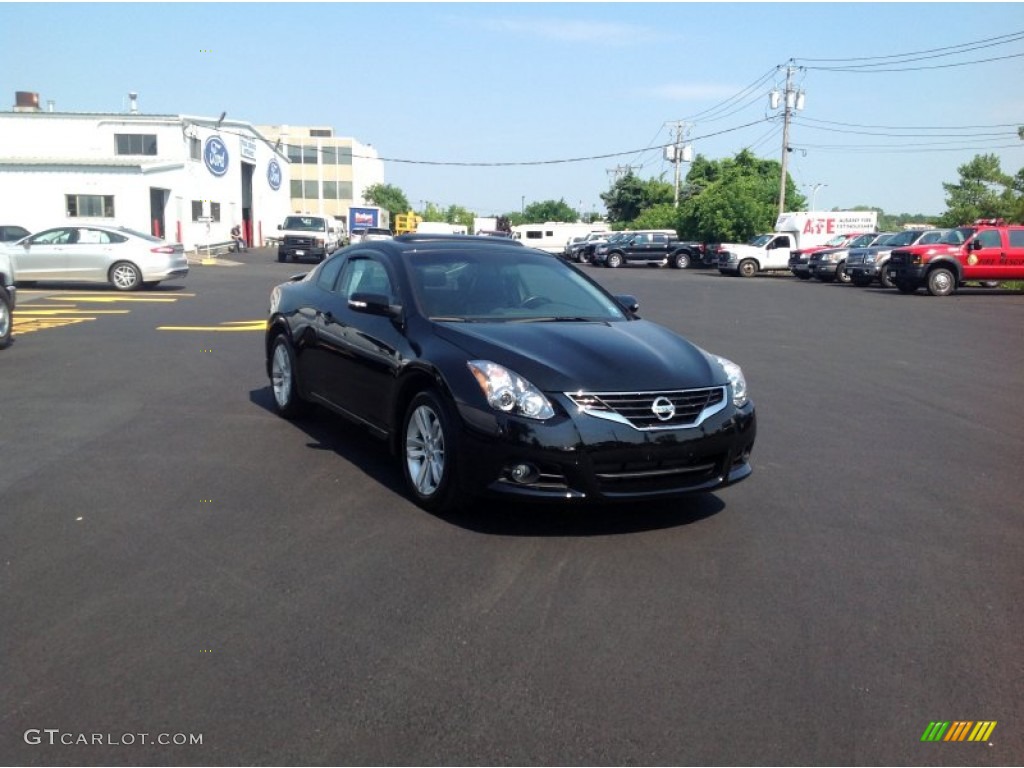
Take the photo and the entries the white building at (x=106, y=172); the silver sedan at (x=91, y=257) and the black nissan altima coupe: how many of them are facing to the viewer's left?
1

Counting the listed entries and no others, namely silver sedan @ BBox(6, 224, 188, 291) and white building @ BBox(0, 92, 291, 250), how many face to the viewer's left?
1

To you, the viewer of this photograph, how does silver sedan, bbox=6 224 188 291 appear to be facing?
facing to the left of the viewer

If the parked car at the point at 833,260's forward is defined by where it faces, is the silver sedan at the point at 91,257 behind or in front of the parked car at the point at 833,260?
in front

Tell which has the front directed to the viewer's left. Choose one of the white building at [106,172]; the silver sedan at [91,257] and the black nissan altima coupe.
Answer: the silver sedan

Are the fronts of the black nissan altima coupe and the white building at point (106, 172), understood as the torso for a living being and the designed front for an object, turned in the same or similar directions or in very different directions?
same or similar directions

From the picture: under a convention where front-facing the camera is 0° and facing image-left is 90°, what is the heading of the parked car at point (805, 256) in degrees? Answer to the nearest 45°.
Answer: approximately 45°

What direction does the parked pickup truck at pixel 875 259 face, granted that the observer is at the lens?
facing the viewer and to the left of the viewer

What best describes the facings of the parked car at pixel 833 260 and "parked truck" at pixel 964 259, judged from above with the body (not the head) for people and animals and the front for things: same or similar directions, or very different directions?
same or similar directions

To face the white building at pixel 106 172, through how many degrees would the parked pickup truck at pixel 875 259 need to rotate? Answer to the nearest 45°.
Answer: approximately 45° to its right

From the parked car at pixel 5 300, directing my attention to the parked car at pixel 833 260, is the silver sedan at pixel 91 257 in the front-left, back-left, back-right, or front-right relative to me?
front-left

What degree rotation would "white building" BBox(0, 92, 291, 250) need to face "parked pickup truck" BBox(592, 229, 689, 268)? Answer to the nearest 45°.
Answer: approximately 45° to its left
